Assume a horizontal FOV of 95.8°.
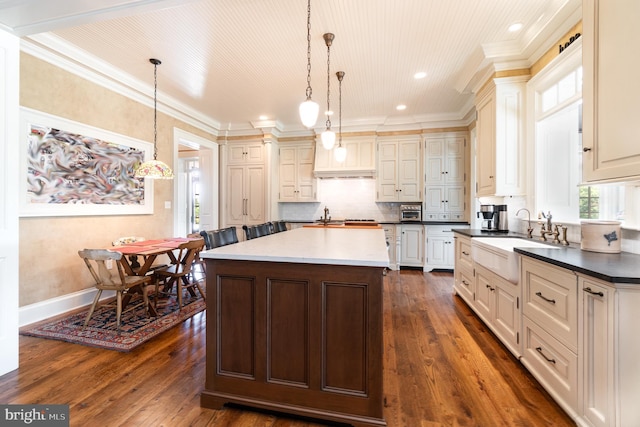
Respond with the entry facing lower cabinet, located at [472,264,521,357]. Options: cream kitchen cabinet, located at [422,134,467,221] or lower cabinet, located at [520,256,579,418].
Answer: the cream kitchen cabinet

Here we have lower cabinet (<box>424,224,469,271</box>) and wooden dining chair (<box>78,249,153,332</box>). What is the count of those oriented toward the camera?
1

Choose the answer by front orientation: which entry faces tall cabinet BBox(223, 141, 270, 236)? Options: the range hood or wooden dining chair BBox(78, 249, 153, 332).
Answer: the wooden dining chair

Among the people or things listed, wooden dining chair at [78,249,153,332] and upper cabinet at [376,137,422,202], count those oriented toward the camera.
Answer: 1

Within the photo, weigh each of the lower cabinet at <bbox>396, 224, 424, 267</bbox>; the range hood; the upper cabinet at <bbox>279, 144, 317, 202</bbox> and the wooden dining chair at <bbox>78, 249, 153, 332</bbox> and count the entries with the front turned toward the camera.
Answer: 3

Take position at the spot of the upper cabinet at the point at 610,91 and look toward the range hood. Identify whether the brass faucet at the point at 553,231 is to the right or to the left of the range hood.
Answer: right

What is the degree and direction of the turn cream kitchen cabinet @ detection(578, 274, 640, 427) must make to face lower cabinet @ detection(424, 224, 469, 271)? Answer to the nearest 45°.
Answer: approximately 90° to its right
